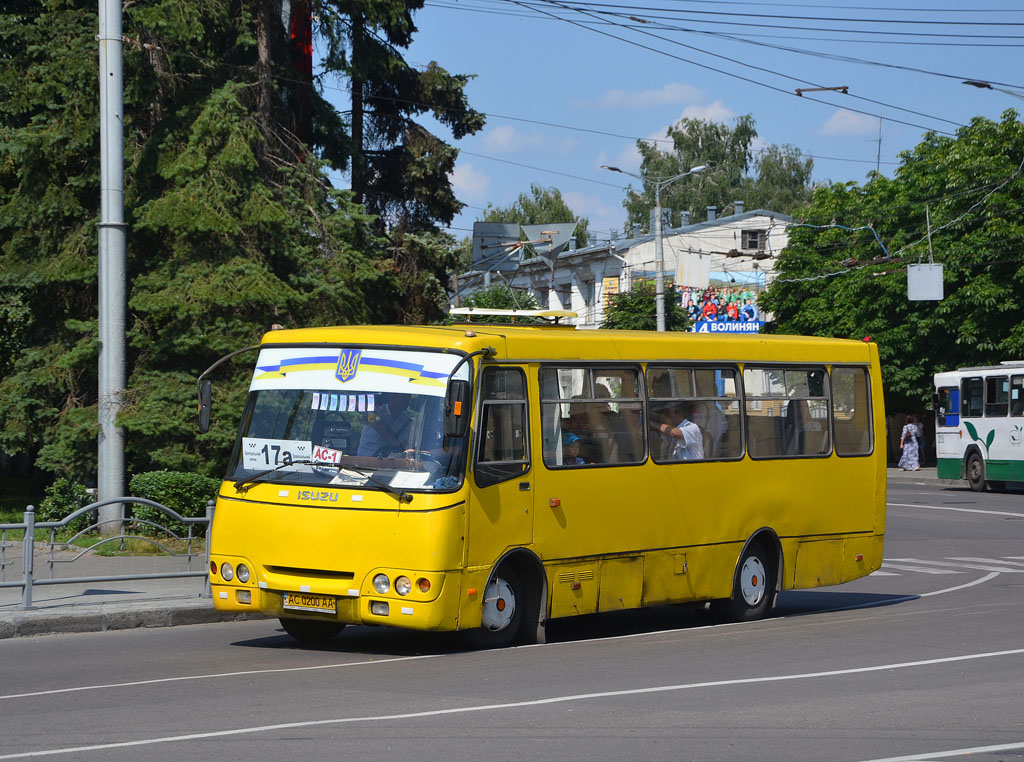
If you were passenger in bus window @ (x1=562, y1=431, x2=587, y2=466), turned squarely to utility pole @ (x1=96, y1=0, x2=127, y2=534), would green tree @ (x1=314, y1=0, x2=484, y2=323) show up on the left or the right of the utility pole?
right

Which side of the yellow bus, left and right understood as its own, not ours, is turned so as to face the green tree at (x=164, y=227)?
right

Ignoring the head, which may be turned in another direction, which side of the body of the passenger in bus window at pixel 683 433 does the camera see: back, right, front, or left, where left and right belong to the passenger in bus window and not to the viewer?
left

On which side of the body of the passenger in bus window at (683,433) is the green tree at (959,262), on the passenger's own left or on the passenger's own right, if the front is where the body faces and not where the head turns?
on the passenger's own right

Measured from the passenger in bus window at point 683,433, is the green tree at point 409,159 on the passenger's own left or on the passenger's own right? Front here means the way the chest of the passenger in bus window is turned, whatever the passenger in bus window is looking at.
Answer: on the passenger's own right

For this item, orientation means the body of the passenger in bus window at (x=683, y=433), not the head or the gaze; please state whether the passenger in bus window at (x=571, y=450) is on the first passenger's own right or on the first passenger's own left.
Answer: on the first passenger's own left

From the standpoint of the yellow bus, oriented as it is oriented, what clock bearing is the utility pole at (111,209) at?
The utility pole is roughly at 3 o'clock from the yellow bus.

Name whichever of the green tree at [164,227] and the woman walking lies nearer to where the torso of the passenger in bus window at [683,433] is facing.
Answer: the green tree
